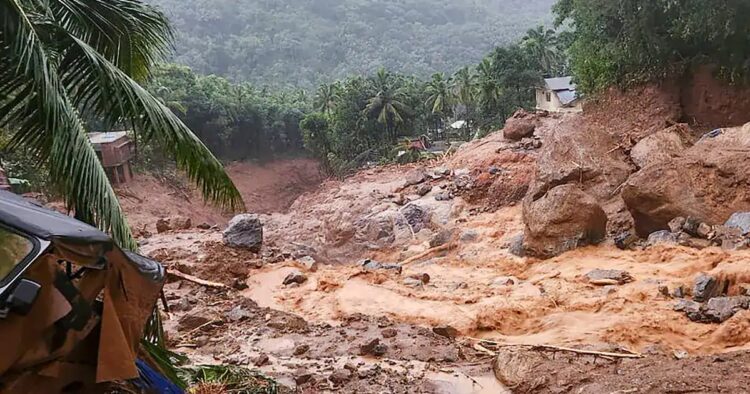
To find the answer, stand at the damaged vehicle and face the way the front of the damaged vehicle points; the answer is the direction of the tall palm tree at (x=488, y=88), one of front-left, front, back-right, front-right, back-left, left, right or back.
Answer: back

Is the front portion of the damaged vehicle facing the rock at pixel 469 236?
no

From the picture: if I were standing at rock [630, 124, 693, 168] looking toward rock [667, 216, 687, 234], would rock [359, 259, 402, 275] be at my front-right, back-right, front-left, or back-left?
front-right

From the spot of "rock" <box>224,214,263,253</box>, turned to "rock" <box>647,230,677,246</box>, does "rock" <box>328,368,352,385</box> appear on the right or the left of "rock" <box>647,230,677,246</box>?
right

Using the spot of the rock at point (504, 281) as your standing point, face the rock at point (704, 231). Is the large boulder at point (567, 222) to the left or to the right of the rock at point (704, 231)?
left

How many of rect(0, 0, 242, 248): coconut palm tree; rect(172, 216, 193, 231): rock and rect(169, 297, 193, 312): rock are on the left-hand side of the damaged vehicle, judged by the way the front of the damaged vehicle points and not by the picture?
0

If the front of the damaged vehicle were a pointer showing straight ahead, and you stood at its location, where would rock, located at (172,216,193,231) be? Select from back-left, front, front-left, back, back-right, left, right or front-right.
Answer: back-right

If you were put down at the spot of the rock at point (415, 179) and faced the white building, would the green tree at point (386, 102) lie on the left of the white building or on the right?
left

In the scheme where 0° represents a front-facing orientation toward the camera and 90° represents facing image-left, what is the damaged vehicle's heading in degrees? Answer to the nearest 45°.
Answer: approximately 45°

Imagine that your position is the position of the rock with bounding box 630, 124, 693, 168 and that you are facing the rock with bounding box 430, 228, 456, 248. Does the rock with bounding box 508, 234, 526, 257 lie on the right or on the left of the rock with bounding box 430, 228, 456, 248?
left

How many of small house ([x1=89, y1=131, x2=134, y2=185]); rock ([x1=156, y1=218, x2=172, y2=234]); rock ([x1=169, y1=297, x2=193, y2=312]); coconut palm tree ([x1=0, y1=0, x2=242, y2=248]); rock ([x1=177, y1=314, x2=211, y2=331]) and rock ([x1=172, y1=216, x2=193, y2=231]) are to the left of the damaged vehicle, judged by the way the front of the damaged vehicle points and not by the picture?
0

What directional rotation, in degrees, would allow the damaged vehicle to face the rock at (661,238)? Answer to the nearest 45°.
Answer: approximately 180°

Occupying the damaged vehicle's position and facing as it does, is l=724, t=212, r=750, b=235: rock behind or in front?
behind

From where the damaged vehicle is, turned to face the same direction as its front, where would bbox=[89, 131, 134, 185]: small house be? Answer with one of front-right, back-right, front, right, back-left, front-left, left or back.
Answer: back-right

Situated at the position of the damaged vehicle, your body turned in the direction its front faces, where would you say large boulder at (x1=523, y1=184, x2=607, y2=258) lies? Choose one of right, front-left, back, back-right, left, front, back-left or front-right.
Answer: back

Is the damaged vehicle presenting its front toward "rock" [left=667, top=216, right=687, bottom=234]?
no

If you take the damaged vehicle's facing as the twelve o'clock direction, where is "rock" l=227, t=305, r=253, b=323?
The rock is roughly at 5 o'clock from the damaged vehicle.

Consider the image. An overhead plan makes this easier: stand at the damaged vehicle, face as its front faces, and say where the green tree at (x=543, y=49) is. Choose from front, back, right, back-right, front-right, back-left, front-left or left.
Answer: back

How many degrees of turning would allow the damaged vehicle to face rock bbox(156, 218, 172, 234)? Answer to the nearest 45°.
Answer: approximately 135° to its right
